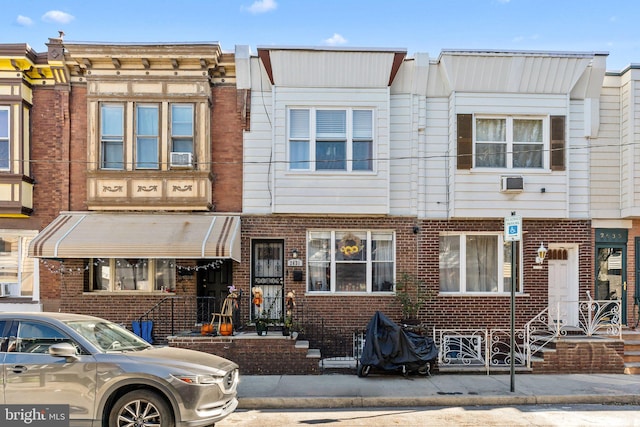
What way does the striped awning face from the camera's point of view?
toward the camera

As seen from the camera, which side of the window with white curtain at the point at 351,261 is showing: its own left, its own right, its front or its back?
front

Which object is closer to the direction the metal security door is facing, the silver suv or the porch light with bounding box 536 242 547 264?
the silver suv

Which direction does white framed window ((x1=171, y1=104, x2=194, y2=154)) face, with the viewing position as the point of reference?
facing the viewer

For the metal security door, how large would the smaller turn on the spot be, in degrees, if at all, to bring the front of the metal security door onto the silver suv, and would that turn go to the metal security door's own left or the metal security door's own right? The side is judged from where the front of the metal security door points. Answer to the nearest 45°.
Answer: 0° — it already faces it

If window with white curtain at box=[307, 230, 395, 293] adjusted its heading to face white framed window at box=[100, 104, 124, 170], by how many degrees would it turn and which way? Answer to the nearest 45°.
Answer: approximately 90° to its right

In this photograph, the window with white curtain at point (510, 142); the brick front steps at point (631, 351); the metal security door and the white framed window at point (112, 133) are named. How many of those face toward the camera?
4

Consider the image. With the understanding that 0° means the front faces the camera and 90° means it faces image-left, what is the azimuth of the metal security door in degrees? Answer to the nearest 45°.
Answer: approximately 0°

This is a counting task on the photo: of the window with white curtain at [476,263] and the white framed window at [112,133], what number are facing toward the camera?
2

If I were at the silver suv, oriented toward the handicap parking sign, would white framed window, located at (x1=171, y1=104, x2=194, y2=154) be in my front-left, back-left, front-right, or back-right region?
front-left
